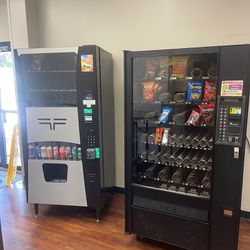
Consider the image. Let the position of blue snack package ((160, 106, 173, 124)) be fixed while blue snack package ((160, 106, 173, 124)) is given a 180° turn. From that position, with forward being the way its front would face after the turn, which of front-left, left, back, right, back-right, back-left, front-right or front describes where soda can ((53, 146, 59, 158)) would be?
left

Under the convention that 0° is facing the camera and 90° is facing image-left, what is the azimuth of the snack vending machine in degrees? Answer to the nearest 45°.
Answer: approximately 0°
